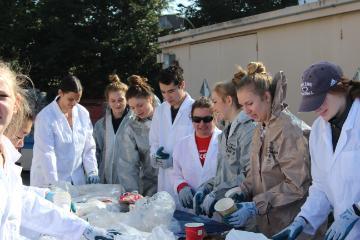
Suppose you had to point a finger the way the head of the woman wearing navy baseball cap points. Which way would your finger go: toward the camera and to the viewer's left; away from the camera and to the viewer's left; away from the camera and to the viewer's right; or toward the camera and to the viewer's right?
toward the camera and to the viewer's left

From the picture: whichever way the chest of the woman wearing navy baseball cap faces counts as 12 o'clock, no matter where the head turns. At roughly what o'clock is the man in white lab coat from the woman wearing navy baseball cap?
The man in white lab coat is roughly at 3 o'clock from the woman wearing navy baseball cap.

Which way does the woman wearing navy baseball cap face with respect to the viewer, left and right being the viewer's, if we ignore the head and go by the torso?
facing the viewer and to the left of the viewer

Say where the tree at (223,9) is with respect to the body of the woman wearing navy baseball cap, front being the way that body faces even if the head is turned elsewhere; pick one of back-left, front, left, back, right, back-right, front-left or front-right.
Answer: back-right

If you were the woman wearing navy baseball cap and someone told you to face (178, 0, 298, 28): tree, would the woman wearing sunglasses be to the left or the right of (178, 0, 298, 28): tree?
left

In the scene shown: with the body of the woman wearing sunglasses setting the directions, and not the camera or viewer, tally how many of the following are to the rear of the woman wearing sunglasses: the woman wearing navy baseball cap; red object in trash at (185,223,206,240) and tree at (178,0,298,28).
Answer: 1

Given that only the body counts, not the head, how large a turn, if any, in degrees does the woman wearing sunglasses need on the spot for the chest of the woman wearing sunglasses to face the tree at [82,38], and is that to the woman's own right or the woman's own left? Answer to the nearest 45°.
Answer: approximately 180°

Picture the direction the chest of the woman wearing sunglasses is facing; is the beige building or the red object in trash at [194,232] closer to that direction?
the red object in trash

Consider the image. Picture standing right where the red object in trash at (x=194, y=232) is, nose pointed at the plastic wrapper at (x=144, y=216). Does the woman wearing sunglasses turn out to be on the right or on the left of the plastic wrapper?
right

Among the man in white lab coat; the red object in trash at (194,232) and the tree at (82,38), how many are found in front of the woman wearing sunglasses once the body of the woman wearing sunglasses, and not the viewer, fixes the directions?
1

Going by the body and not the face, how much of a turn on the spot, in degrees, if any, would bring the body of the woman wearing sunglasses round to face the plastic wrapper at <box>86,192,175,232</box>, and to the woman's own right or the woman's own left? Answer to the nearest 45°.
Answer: approximately 45° to the woman's own right

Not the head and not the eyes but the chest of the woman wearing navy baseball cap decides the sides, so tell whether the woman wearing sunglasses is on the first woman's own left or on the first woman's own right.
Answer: on the first woman's own right

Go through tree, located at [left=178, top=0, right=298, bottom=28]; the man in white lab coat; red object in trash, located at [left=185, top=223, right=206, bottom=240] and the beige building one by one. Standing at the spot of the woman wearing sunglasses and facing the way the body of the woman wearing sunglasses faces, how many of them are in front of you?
1

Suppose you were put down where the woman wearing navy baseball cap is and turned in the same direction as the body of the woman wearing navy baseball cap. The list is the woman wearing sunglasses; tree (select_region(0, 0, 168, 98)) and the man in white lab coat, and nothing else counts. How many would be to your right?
3

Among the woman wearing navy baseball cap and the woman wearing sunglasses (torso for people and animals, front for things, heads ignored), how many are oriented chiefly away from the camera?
0

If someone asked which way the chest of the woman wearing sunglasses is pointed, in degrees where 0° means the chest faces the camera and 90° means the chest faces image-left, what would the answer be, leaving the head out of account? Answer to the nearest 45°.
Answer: approximately 0°

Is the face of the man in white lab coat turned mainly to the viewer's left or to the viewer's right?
to the viewer's left
